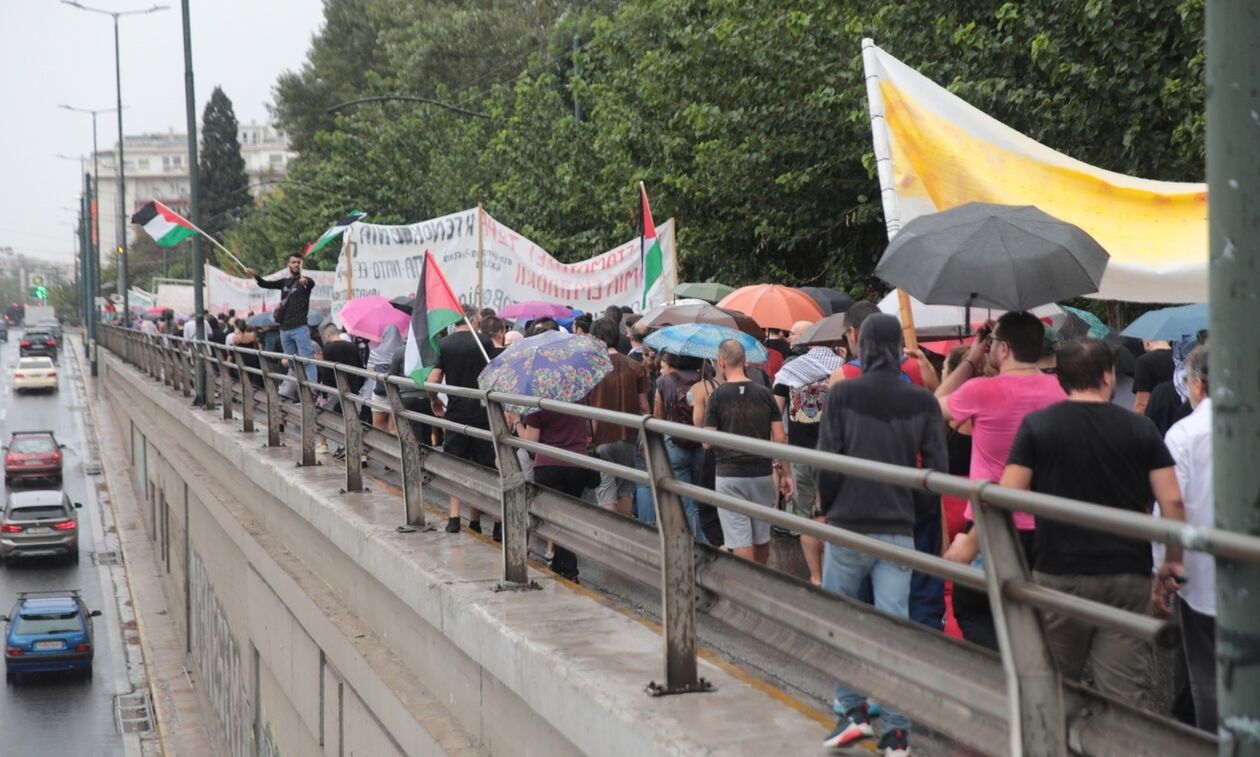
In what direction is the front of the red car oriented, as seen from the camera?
facing away from the viewer

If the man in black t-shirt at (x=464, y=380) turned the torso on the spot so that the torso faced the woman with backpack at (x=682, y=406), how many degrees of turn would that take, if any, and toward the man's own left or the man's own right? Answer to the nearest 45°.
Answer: approximately 135° to the man's own right

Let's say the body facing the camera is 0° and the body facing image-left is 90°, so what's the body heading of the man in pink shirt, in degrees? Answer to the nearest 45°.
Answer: approximately 135°

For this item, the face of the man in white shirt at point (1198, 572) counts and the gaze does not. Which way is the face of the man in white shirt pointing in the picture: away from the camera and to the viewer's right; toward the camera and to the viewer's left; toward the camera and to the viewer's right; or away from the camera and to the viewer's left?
away from the camera and to the viewer's left

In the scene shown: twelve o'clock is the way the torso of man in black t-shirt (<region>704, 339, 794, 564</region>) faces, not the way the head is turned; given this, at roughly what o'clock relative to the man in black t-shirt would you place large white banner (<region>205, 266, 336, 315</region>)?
The large white banner is roughly at 11 o'clock from the man in black t-shirt.

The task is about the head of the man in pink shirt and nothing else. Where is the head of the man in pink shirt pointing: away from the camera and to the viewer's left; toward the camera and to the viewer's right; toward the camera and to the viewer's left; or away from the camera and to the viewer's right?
away from the camera and to the viewer's left

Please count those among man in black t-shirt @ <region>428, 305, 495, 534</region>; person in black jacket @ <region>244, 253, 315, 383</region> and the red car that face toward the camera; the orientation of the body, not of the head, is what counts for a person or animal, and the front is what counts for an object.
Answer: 1

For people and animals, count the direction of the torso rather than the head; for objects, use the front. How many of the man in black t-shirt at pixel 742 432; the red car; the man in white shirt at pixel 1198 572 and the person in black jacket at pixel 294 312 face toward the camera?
1

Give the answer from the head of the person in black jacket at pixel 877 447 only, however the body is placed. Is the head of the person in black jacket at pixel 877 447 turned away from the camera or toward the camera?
away from the camera

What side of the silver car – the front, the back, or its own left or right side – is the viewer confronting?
back

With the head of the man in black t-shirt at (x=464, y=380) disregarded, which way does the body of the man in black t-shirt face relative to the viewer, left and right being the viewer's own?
facing away from the viewer
